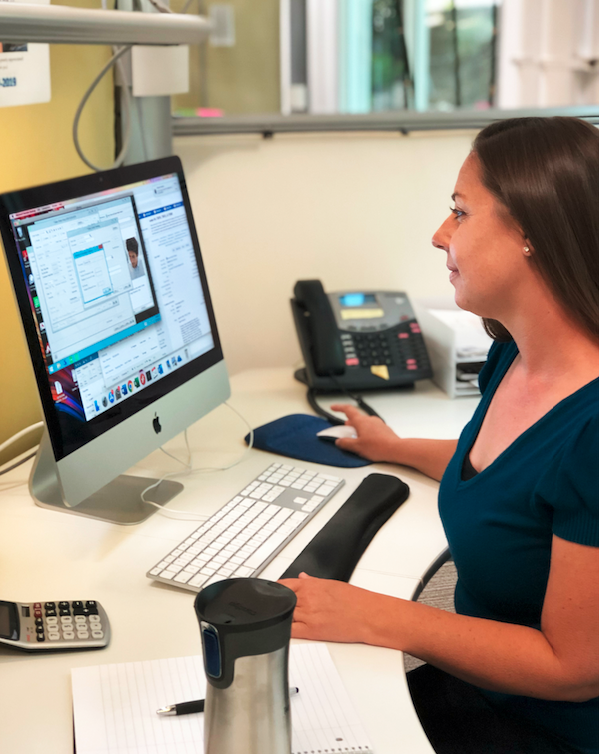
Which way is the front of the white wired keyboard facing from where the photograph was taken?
facing the viewer and to the right of the viewer

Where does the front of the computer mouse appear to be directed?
to the viewer's left

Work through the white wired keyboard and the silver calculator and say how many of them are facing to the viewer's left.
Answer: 0

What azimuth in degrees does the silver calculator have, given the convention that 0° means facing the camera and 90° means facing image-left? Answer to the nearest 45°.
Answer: approximately 270°

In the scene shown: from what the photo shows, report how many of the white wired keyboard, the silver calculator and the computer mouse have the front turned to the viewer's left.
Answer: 1

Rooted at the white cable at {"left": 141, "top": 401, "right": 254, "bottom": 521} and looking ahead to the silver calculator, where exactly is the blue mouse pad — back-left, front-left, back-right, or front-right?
back-left

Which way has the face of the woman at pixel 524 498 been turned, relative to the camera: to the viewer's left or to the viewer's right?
to the viewer's left

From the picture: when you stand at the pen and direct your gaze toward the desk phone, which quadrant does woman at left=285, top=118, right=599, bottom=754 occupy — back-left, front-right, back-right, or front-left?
front-right
